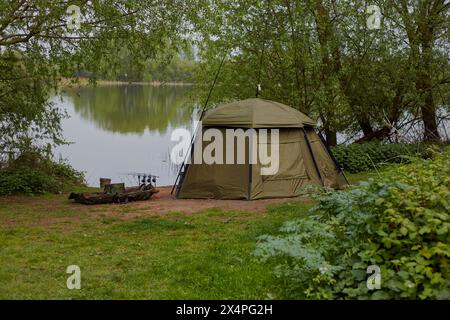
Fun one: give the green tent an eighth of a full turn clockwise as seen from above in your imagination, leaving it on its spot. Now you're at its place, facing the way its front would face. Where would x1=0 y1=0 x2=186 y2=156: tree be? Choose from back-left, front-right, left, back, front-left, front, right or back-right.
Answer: front

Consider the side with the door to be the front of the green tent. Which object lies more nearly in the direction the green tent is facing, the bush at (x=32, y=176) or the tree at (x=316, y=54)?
the bush

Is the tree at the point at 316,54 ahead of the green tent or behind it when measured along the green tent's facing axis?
behind

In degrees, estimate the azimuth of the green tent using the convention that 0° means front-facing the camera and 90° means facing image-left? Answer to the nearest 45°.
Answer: approximately 45°

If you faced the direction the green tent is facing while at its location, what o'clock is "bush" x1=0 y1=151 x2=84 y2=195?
The bush is roughly at 2 o'clock from the green tent.
